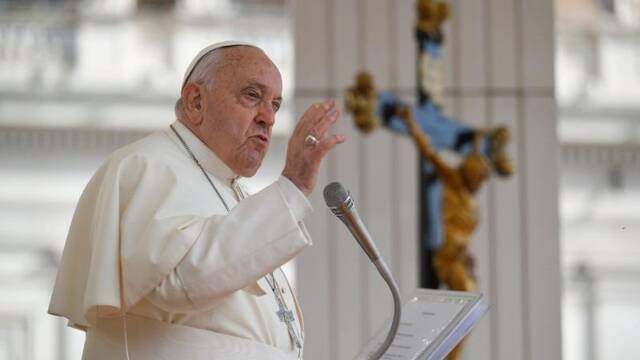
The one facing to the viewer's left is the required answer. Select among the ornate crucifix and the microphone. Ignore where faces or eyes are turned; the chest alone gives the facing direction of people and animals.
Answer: the microphone

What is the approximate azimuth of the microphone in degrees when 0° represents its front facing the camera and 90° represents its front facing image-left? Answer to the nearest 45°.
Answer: approximately 90°

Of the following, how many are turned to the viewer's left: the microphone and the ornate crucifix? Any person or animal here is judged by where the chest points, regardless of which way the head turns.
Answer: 1

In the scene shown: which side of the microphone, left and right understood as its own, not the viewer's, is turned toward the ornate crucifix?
right

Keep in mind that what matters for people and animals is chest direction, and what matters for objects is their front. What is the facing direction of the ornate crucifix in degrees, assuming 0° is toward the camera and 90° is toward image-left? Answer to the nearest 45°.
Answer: approximately 315°

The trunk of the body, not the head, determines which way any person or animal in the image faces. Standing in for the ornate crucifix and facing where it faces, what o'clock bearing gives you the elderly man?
The elderly man is roughly at 2 o'clock from the ornate crucifix.

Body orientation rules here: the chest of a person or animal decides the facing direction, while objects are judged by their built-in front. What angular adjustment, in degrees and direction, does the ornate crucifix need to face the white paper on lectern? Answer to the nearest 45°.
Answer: approximately 45° to its right
